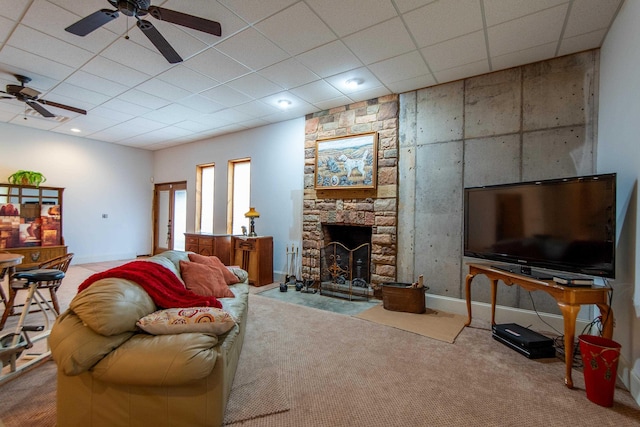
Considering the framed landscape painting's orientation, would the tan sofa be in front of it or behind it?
in front

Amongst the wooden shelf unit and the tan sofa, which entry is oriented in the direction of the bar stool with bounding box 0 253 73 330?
the wooden shelf unit

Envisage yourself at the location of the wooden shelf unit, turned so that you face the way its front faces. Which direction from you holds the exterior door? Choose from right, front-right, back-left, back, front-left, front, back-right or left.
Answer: left

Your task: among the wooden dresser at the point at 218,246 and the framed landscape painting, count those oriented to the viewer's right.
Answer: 0

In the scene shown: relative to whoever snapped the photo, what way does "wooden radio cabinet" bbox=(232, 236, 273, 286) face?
facing the viewer and to the left of the viewer

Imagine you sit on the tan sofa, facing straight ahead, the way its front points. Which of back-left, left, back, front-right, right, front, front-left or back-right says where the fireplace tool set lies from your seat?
front-left

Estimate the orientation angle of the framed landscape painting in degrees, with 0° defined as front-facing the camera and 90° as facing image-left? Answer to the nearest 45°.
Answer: approximately 45°

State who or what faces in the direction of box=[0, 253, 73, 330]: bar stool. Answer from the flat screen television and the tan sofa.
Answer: the flat screen television

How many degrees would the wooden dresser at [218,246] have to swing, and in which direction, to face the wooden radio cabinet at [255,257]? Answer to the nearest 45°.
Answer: approximately 90° to its left

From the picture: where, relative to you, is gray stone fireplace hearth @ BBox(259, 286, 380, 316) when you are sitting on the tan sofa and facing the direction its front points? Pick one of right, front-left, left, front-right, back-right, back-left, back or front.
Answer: front-left

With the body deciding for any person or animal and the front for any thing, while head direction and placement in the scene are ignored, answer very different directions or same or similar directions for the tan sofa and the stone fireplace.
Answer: very different directions

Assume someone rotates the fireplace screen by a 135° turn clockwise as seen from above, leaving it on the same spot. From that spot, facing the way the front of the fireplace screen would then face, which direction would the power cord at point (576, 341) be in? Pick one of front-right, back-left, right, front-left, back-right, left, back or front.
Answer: back-right

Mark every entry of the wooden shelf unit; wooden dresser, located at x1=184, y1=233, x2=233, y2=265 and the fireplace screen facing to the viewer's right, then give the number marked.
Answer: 0

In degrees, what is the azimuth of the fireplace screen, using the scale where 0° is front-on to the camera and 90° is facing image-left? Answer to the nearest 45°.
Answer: approximately 45°
